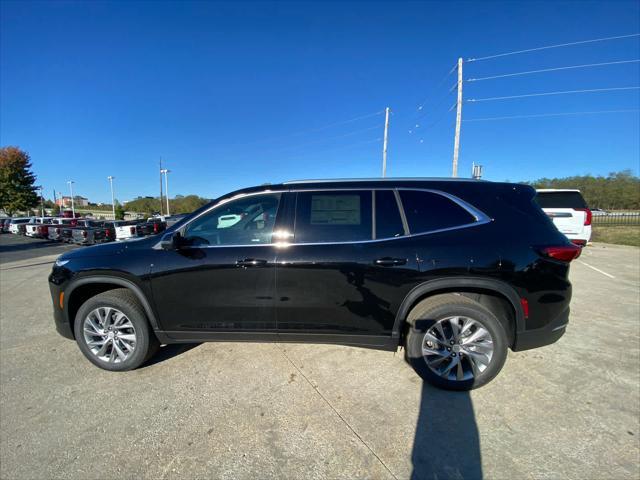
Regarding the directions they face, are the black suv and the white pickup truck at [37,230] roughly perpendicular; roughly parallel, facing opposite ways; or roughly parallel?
roughly perpendicular

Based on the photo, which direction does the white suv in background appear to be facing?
away from the camera

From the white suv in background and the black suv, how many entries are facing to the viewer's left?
1

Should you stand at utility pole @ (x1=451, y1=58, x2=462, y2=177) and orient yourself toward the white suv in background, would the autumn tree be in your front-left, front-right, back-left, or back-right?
back-right

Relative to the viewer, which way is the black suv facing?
to the viewer's left

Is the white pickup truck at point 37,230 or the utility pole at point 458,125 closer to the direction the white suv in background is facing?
the utility pole

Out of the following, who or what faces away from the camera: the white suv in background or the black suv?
the white suv in background

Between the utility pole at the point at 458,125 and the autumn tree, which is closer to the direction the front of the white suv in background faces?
the utility pole

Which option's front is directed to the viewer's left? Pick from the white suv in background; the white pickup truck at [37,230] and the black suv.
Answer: the black suv

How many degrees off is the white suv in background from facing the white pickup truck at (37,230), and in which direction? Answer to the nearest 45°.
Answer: approximately 90° to its left

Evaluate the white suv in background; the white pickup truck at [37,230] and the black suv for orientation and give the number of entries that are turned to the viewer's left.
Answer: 1

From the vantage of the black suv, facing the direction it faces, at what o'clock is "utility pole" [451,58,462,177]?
The utility pole is roughly at 4 o'clock from the black suv.
